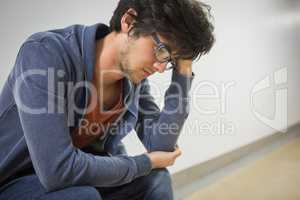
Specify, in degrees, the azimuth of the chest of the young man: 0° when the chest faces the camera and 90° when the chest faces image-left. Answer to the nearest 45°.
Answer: approximately 315°
